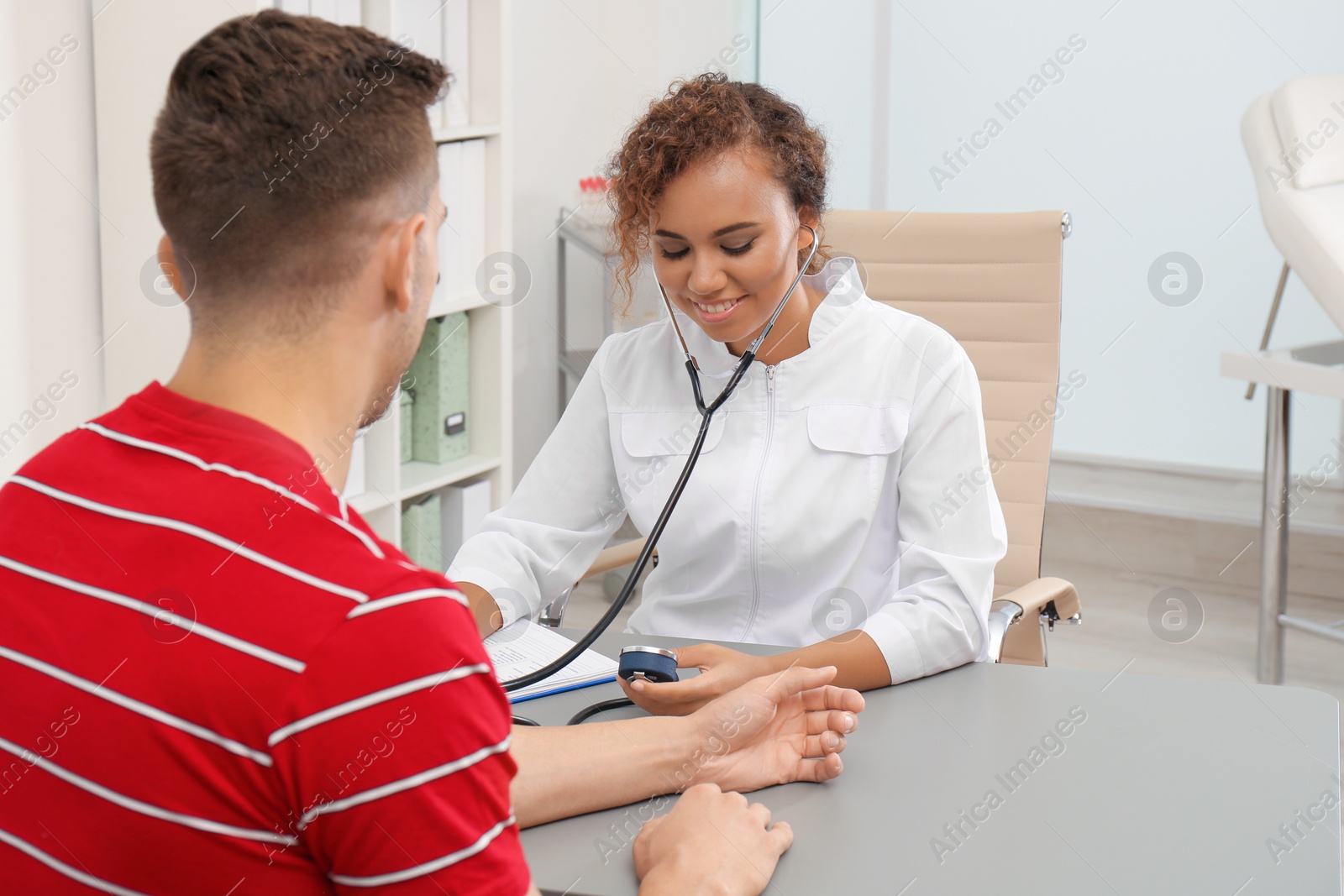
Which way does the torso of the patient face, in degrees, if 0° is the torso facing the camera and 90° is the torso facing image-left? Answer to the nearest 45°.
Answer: approximately 225°

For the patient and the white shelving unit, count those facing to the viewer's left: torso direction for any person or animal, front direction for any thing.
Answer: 0

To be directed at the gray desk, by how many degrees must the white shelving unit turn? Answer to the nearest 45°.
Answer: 0° — it already faces it

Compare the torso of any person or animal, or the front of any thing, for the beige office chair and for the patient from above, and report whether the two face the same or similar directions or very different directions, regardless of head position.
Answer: very different directions

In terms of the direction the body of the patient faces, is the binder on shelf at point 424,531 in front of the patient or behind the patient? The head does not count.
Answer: in front

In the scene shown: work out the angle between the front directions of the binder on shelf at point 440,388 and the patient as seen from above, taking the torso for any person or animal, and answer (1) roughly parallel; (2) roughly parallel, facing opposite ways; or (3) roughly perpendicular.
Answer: roughly perpendicular

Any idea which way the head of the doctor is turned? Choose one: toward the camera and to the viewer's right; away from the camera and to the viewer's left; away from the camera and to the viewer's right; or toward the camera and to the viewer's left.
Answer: toward the camera and to the viewer's left

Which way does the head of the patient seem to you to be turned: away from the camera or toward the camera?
away from the camera

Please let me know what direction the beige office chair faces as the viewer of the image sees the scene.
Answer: facing the viewer and to the left of the viewer

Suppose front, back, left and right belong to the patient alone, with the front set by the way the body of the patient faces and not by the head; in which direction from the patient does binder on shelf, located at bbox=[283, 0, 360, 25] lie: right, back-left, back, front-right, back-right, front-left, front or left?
front-left
